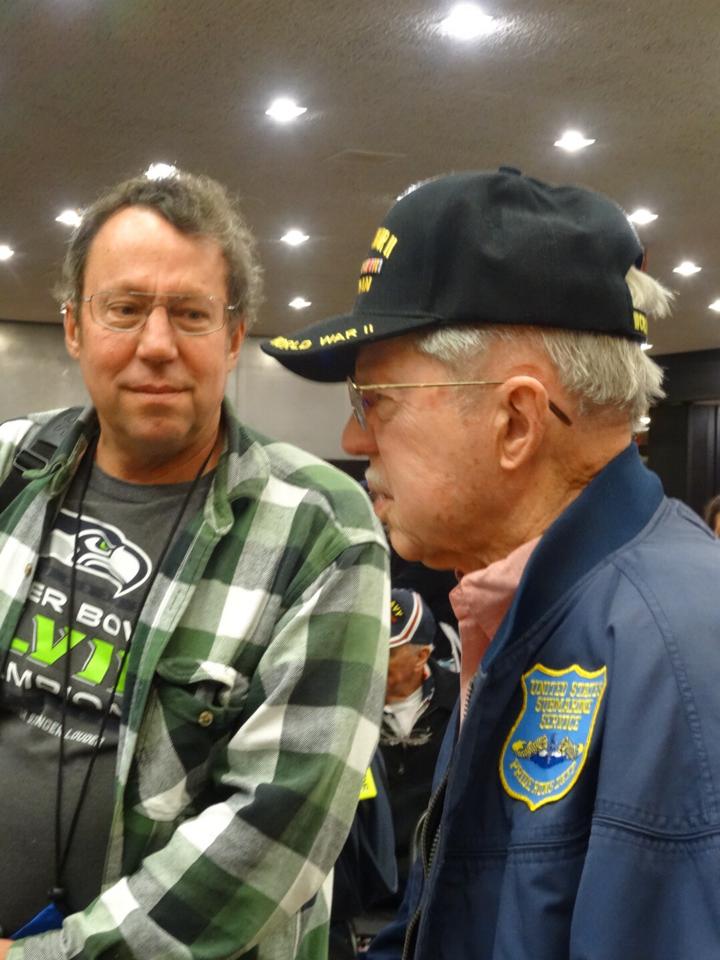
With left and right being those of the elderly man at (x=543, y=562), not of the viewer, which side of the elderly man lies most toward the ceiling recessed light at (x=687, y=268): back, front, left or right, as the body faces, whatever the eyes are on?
right

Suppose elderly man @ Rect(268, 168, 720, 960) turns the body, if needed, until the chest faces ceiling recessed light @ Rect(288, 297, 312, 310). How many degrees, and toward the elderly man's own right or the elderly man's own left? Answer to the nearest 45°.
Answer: approximately 90° to the elderly man's own right

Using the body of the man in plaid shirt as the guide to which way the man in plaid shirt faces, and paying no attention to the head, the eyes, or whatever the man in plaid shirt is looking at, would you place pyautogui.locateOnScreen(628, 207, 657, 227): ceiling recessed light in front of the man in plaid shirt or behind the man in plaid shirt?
behind

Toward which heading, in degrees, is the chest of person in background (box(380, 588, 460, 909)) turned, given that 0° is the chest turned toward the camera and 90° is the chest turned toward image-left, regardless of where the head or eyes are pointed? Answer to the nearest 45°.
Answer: approximately 45°

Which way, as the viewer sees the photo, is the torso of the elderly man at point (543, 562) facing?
to the viewer's left

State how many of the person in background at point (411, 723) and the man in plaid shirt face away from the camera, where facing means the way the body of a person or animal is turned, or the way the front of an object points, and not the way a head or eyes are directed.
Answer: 0

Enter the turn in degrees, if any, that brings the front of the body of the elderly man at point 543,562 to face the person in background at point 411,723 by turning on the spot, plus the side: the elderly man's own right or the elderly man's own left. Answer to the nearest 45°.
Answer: approximately 90° to the elderly man's own right

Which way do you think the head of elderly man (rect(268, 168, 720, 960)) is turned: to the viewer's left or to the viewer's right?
to the viewer's left
